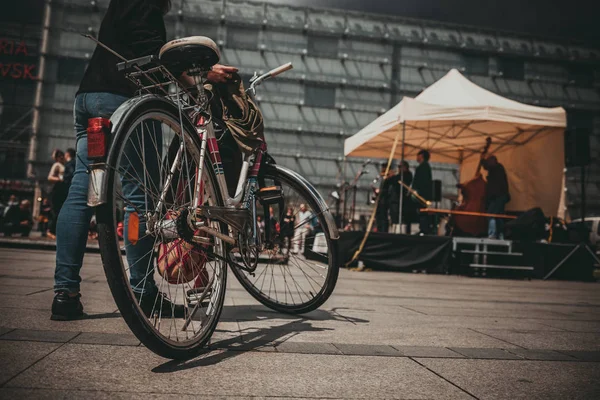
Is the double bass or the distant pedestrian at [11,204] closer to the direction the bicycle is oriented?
the double bass

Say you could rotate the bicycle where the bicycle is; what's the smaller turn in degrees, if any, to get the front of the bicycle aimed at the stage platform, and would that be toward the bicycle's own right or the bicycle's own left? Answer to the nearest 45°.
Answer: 0° — it already faces it

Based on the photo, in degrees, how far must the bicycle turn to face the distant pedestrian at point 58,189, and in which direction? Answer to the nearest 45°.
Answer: approximately 45° to its left

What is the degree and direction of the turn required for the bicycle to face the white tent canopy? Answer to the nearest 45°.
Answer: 0° — it already faces it

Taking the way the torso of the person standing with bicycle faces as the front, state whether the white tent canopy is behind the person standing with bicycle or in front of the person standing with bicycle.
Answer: in front

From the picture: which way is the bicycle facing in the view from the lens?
facing away from the viewer and to the right of the viewer

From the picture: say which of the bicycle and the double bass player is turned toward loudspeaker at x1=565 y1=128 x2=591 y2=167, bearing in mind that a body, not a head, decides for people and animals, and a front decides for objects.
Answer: the bicycle

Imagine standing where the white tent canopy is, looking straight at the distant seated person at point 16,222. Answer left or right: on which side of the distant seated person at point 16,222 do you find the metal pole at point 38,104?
right

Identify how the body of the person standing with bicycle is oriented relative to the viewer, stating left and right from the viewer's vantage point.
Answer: facing away from the viewer and to the right of the viewer

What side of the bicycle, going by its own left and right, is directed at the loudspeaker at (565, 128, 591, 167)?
front

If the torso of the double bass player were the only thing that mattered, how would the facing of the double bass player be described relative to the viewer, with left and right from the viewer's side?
facing to the left of the viewer

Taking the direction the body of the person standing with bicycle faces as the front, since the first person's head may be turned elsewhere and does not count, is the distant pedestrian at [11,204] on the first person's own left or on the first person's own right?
on the first person's own left

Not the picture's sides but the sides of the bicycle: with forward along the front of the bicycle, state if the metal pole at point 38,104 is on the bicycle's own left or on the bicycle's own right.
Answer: on the bicycle's own left

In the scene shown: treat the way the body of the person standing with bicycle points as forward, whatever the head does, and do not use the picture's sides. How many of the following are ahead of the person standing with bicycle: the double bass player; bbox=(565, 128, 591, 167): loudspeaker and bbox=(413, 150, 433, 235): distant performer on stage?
3
